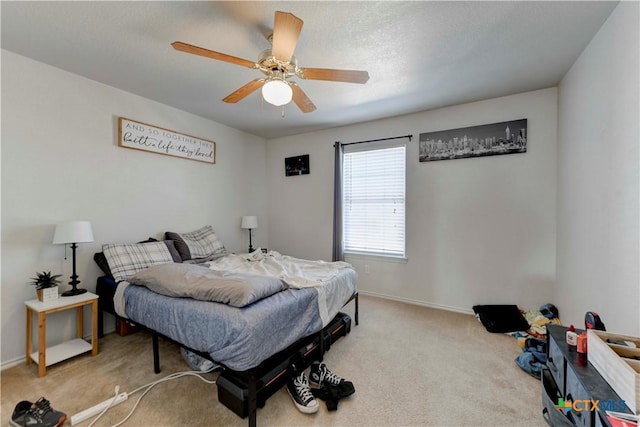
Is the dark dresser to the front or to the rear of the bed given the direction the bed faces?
to the front

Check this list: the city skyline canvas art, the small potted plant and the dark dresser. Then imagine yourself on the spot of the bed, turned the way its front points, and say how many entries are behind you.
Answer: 1

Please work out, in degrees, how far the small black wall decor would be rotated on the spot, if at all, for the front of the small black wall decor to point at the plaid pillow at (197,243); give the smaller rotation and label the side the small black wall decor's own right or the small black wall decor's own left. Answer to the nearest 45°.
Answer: approximately 45° to the small black wall decor's own right

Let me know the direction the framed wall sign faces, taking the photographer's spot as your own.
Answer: facing the viewer and to the right of the viewer

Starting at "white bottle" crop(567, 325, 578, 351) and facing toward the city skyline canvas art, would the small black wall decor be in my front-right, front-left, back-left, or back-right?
front-left

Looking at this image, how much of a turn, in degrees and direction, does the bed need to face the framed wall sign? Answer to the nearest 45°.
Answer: approximately 180°

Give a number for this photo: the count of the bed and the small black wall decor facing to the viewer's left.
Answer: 0

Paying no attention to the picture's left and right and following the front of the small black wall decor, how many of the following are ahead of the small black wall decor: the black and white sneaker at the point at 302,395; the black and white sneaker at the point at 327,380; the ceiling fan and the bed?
4

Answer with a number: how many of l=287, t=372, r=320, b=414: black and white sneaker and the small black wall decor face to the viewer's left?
0

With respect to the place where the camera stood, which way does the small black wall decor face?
facing the viewer

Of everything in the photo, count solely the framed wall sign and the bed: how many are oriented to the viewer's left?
0
